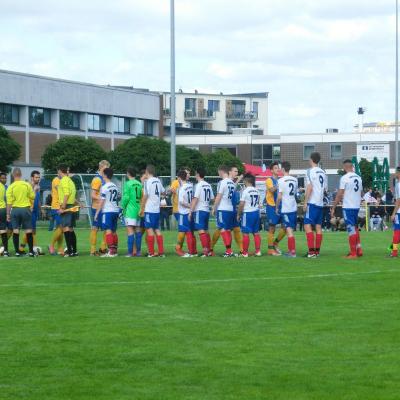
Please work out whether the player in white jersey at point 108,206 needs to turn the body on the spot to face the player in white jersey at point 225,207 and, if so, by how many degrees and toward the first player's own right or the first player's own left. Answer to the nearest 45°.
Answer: approximately 135° to the first player's own right

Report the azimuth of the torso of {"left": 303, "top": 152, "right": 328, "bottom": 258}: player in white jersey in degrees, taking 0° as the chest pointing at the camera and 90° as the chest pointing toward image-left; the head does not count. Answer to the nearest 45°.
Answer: approximately 135°

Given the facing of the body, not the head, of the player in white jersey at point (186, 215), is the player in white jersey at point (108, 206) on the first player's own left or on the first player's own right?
on the first player's own left

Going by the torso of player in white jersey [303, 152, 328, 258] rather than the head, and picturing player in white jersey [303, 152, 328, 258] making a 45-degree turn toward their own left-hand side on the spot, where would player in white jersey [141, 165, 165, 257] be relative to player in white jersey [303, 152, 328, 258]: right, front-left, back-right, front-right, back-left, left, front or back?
front

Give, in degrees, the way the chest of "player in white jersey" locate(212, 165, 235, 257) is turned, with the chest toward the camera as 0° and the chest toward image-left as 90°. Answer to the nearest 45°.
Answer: approximately 135°

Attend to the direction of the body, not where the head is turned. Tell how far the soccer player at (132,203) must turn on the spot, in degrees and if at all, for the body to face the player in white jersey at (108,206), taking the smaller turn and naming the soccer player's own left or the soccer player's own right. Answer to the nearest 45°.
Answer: approximately 45° to the soccer player's own left

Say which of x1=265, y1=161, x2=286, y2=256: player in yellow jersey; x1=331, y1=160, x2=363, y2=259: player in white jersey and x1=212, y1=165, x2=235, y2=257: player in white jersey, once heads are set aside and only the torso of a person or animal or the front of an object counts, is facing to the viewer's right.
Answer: the player in yellow jersey

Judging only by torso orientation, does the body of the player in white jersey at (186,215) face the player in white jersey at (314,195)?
no

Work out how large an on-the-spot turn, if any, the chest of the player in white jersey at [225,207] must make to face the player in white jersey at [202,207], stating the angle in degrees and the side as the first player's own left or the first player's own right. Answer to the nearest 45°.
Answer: approximately 45° to the first player's own left

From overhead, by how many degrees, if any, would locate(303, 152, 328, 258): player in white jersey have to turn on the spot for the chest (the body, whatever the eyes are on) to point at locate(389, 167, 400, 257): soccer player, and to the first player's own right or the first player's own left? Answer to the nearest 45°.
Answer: approximately 135° to the first player's own right

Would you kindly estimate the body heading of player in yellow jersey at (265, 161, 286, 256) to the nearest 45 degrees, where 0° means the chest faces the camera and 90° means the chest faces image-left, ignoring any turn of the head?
approximately 270°

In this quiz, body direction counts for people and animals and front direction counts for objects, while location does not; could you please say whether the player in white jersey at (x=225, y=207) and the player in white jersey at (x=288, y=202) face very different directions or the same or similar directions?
same or similar directions

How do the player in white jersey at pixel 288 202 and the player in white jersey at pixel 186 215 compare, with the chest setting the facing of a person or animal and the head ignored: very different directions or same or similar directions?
same or similar directions

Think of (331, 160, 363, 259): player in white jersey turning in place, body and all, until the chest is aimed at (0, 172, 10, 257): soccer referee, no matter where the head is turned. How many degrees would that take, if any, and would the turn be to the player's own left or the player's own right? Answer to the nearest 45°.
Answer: approximately 45° to the player's own left

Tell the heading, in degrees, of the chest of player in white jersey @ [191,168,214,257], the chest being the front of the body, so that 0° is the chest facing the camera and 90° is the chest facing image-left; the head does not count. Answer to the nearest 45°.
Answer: approximately 135°
